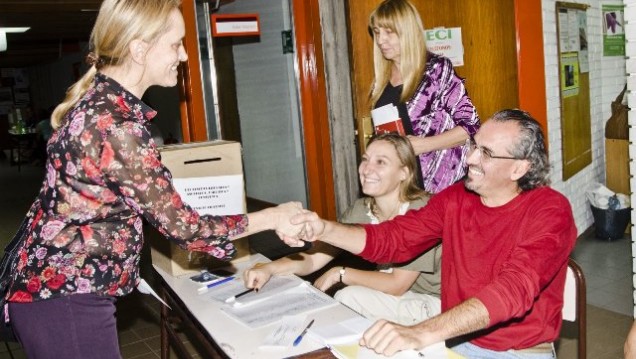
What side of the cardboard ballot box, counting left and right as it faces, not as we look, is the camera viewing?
front

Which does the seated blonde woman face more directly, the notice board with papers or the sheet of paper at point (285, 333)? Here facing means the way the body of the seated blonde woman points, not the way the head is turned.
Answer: the sheet of paper

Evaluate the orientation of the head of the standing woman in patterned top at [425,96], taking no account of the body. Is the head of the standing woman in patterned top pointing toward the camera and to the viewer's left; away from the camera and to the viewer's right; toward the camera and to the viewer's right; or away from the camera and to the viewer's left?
toward the camera and to the viewer's left

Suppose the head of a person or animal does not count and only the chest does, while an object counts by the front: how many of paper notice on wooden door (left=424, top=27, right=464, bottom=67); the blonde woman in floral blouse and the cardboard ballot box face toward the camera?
2

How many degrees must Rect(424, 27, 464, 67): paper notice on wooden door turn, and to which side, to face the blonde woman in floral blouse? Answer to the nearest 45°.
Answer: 0° — it already faces them

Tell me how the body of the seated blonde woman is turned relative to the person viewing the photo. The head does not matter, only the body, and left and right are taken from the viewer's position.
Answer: facing the viewer and to the left of the viewer

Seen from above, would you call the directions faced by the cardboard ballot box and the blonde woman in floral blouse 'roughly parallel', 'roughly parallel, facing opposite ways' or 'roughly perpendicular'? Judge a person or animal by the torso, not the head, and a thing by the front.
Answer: roughly perpendicular

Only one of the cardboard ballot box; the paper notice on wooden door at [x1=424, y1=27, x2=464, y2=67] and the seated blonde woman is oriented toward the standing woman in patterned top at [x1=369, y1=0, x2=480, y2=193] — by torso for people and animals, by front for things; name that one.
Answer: the paper notice on wooden door

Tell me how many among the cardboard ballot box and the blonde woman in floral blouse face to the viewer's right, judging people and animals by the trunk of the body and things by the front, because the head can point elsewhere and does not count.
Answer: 1

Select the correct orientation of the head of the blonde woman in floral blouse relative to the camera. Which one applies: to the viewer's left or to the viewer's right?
to the viewer's right

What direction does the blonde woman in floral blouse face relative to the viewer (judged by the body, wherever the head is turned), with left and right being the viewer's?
facing to the right of the viewer

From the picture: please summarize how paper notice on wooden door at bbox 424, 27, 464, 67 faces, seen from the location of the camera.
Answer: facing the viewer
